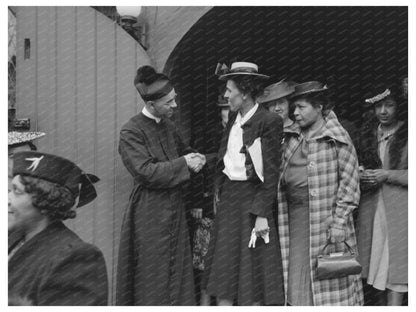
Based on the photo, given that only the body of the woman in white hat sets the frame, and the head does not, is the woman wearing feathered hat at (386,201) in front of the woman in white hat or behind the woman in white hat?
behind

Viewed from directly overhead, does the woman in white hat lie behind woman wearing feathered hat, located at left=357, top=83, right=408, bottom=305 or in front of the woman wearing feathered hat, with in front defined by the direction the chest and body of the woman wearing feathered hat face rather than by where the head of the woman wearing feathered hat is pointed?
in front

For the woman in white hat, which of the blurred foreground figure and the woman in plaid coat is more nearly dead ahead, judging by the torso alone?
the blurred foreground figure

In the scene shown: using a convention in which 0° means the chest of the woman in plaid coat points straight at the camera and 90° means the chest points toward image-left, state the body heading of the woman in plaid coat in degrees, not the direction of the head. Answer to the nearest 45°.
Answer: approximately 45°

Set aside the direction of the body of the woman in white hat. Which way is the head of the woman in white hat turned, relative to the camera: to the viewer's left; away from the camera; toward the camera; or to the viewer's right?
to the viewer's left

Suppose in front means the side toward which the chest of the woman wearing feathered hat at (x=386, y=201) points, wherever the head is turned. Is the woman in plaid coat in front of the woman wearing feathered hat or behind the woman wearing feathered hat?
in front

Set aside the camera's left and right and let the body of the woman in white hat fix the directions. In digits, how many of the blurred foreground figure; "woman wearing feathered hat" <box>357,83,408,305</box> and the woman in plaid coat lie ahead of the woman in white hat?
1

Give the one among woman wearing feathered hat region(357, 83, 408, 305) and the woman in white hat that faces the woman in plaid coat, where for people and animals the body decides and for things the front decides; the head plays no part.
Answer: the woman wearing feathered hat
